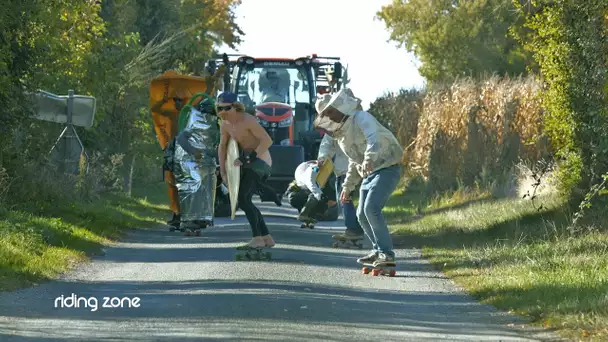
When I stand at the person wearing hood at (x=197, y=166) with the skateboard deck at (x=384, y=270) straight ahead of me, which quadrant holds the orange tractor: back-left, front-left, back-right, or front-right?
back-left

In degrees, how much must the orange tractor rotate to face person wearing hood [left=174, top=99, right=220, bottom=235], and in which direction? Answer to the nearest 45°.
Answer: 0° — it already faces them

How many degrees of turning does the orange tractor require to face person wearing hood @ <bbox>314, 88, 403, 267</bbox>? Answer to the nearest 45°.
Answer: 0° — it already faces them

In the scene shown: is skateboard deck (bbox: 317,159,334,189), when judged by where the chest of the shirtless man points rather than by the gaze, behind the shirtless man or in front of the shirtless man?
behind

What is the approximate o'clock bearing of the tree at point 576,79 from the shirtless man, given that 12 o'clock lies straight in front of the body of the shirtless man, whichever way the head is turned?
The tree is roughly at 7 o'clock from the shirtless man.

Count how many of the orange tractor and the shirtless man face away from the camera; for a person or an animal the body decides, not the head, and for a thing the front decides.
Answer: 0

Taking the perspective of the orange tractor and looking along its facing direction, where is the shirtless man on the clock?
The shirtless man is roughly at 12 o'clock from the orange tractor.

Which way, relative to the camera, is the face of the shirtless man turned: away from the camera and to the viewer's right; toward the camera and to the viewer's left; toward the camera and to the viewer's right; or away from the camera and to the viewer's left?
toward the camera and to the viewer's left

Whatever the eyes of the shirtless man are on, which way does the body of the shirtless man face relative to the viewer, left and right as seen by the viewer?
facing the viewer and to the left of the viewer

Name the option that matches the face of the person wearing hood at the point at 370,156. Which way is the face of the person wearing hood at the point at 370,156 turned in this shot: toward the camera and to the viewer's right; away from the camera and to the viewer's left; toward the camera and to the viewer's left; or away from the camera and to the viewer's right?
toward the camera and to the viewer's left

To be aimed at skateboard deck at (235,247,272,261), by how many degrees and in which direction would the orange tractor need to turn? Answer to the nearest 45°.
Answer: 0° — it already faces it

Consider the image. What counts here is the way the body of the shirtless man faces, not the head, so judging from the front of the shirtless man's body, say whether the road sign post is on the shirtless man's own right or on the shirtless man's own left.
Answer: on the shirtless man's own right

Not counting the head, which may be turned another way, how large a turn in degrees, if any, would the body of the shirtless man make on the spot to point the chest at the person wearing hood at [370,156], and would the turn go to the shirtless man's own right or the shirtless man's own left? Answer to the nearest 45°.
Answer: approximately 90° to the shirtless man's own left
